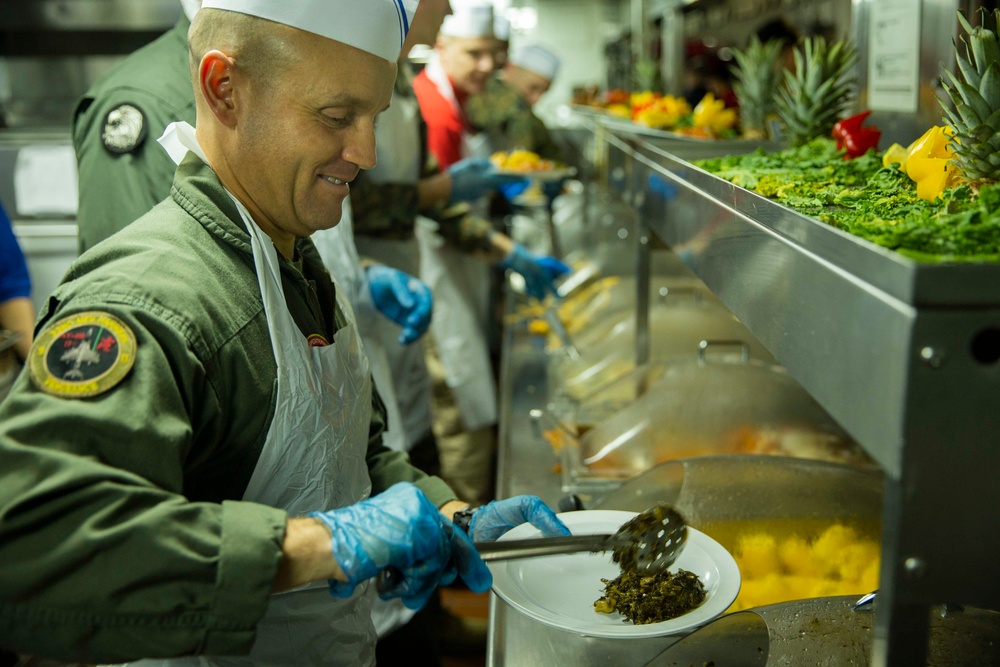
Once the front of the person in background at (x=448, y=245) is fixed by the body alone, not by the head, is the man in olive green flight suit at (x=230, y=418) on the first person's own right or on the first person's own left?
on the first person's own right

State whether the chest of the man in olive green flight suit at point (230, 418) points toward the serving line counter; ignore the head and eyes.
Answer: yes

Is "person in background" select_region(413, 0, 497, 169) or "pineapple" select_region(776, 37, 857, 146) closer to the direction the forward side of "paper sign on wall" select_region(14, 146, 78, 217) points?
the pineapple

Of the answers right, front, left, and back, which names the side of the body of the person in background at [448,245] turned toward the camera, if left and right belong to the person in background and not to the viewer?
right

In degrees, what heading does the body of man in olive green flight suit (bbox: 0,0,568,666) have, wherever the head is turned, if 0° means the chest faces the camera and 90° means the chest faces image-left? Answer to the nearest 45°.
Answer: approximately 315°

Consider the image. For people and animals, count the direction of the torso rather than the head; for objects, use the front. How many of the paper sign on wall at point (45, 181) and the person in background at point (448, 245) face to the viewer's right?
1

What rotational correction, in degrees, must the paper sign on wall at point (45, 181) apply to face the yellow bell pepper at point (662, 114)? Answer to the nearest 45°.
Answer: approximately 45° to its left

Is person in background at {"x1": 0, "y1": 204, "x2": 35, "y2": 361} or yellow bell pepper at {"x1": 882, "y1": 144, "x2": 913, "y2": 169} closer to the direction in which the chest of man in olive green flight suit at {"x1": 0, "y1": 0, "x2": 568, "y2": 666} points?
the yellow bell pepper

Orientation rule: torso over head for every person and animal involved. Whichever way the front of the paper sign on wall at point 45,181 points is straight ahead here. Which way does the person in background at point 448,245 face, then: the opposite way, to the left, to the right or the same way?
to the left

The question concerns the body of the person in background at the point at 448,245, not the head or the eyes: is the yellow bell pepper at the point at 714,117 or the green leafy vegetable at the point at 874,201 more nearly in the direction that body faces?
the yellow bell pepper
